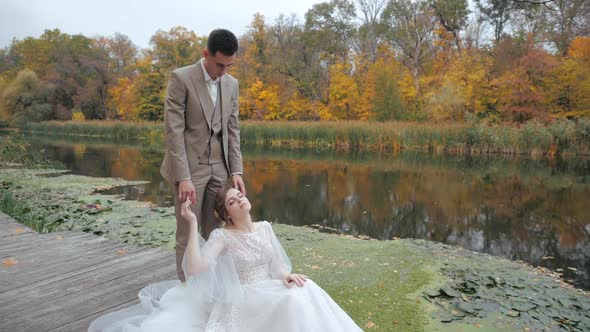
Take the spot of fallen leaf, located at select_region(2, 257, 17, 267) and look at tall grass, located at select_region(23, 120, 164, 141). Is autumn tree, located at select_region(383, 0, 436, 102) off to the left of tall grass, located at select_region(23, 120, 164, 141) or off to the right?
right

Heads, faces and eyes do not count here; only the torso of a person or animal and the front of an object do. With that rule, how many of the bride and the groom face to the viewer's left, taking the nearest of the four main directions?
0

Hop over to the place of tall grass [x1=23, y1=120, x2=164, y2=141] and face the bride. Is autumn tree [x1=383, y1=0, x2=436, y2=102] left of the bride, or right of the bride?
left

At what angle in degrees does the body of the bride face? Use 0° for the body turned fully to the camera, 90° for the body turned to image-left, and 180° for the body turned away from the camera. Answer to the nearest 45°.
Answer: approximately 315°

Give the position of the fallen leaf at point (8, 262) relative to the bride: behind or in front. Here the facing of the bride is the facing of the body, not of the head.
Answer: behind

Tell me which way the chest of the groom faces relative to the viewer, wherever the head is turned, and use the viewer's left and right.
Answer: facing the viewer and to the right of the viewer

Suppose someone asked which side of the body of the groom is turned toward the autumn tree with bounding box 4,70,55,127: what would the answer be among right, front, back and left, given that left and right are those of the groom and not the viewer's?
back
